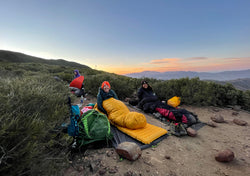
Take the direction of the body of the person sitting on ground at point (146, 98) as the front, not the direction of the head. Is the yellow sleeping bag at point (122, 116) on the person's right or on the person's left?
on the person's right

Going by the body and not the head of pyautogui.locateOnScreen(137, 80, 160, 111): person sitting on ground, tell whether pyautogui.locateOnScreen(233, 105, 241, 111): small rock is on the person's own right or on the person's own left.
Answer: on the person's own left

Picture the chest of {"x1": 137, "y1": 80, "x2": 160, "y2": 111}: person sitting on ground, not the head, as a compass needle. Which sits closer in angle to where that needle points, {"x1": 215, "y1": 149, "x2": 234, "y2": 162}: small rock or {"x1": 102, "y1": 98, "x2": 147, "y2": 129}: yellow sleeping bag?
the small rock

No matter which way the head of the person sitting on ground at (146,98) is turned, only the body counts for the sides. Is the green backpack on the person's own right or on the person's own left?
on the person's own right

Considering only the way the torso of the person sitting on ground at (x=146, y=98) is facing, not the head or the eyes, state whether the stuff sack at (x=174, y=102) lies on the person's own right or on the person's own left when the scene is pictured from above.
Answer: on the person's own left

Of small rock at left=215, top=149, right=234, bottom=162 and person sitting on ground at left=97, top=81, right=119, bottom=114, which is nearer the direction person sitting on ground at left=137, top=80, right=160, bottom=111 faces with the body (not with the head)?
the small rock

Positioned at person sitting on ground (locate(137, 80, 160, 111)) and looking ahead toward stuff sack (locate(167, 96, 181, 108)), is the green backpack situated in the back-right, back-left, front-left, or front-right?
back-right

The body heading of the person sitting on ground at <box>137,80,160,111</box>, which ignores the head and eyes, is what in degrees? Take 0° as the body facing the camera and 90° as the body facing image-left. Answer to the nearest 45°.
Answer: approximately 315°

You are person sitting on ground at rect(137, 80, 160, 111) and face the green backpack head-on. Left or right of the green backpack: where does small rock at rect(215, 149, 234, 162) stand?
left
